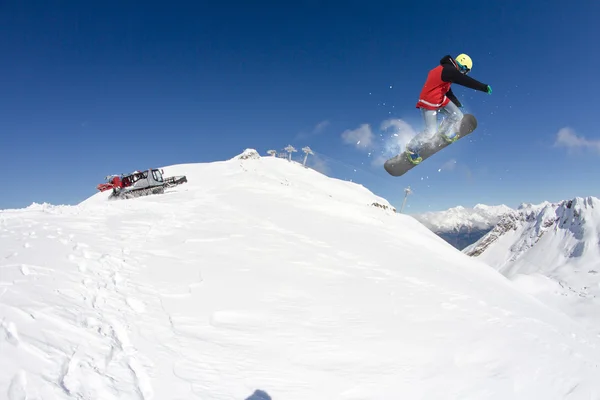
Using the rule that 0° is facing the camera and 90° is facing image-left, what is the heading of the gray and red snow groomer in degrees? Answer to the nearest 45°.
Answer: approximately 270°

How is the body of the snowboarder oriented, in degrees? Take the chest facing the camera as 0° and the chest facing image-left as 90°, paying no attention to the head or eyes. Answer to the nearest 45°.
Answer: approximately 270°
